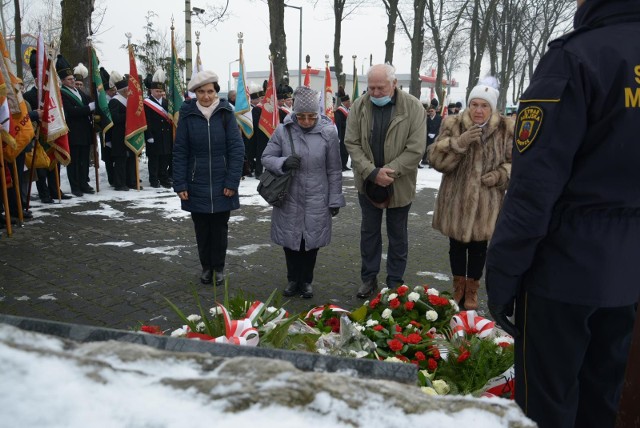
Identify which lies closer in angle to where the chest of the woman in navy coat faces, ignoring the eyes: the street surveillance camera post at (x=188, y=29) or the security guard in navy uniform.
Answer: the security guard in navy uniform

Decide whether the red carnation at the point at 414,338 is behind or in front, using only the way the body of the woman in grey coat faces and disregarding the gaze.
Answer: in front

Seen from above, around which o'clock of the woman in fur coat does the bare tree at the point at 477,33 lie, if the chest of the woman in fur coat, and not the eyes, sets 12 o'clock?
The bare tree is roughly at 6 o'clock from the woman in fur coat.

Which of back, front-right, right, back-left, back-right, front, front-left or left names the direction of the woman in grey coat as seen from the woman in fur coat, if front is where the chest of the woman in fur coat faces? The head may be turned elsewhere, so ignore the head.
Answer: right

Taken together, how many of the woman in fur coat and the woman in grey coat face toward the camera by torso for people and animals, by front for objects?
2

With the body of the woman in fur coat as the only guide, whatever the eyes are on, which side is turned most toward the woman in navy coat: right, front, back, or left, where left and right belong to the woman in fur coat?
right

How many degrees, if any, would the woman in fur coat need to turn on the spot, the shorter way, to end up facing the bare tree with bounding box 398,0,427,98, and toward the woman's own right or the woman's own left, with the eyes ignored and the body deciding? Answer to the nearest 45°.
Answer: approximately 180°

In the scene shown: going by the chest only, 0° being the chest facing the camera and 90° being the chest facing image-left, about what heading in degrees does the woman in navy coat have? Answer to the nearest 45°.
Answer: approximately 0°

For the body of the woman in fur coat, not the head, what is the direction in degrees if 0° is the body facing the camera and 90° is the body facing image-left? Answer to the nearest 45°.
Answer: approximately 0°

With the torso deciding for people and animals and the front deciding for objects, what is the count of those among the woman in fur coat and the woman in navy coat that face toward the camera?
2

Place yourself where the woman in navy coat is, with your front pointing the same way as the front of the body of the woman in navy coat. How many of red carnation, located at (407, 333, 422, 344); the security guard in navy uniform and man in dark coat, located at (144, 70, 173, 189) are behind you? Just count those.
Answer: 1
